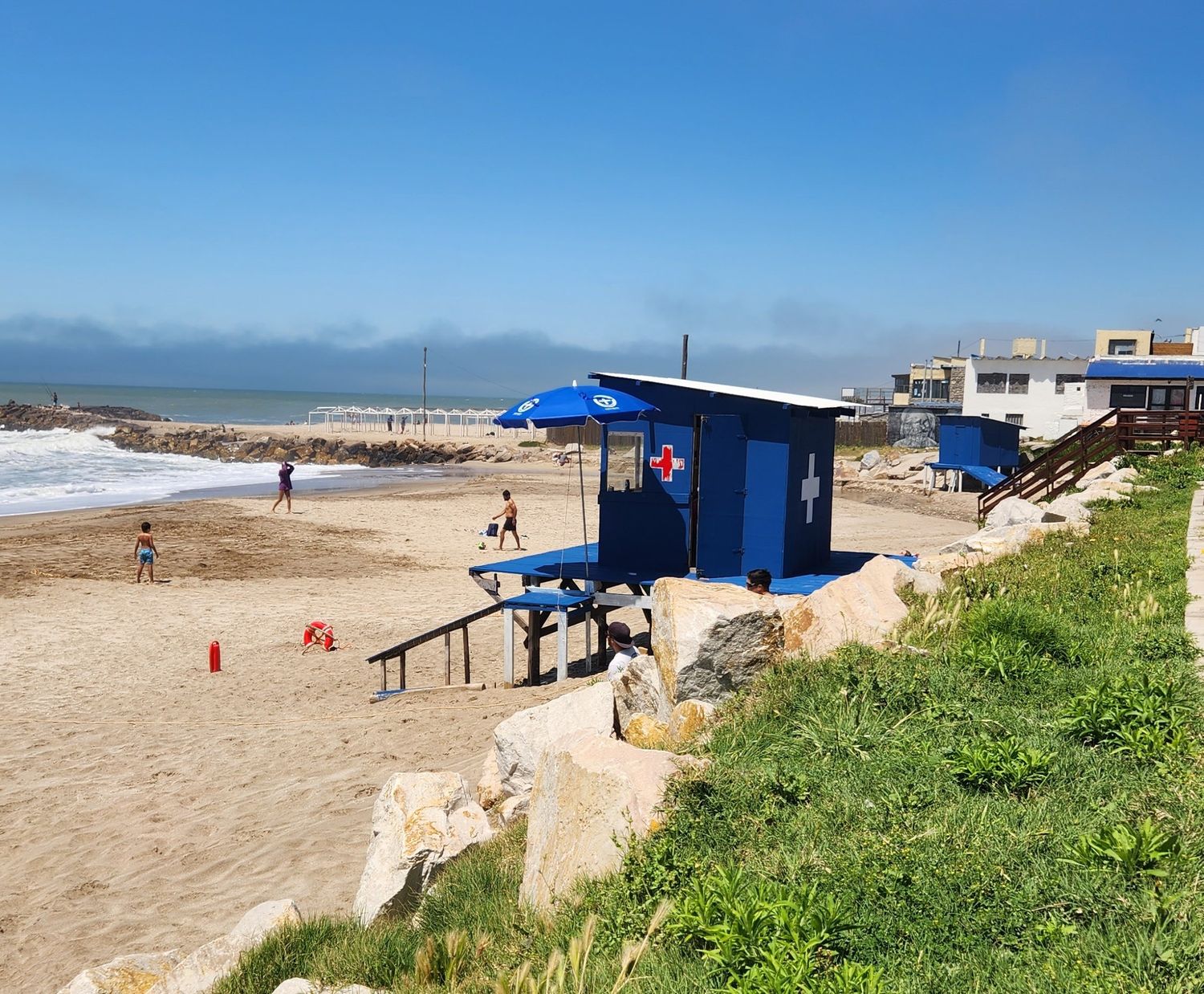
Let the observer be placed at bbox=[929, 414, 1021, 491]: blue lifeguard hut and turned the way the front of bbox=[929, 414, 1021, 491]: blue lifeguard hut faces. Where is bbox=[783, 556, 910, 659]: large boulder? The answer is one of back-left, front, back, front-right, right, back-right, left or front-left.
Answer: front-left

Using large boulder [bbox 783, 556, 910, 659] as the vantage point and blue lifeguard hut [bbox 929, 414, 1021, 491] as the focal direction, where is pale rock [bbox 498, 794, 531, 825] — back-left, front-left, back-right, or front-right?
back-left

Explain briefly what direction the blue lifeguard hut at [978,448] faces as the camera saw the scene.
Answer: facing the viewer and to the left of the viewer

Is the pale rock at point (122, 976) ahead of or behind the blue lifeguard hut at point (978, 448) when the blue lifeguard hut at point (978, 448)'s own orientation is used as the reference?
ahead

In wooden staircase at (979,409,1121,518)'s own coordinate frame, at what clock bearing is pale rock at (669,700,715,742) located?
The pale rock is roughly at 9 o'clock from the wooden staircase.

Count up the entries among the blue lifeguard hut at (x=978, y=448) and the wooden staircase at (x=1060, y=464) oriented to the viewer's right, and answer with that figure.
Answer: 0

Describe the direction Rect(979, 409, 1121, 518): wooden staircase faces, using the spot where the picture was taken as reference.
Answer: facing to the left of the viewer

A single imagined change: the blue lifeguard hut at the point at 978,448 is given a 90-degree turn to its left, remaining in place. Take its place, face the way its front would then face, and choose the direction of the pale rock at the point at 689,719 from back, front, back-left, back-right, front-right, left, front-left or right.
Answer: front-right

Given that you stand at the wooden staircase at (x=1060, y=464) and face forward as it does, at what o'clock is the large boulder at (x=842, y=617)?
The large boulder is roughly at 9 o'clock from the wooden staircase.

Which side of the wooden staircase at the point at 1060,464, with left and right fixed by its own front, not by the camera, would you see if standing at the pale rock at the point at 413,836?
left

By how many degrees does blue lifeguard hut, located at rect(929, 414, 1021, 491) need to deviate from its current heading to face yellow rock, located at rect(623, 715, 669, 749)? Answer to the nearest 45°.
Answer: approximately 45° to its left

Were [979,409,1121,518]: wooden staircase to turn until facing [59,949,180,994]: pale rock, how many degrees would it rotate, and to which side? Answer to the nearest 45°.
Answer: approximately 90° to its left
